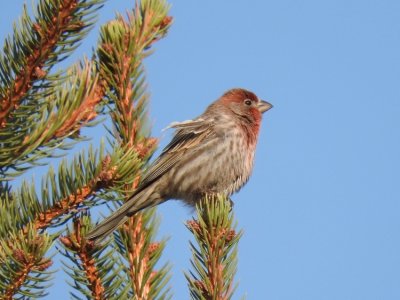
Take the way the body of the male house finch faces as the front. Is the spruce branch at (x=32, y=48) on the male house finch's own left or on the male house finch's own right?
on the male house finch's own right

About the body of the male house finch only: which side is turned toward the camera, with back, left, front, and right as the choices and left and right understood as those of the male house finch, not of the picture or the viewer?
right

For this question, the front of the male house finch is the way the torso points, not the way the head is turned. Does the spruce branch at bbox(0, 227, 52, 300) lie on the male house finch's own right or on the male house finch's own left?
on the male house finch's own right

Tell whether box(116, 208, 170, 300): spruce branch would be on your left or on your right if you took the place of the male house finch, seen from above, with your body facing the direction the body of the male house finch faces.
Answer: on your right

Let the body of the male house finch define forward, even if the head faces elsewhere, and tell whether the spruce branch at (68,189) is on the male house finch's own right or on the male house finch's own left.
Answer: on the male house finch's own right
